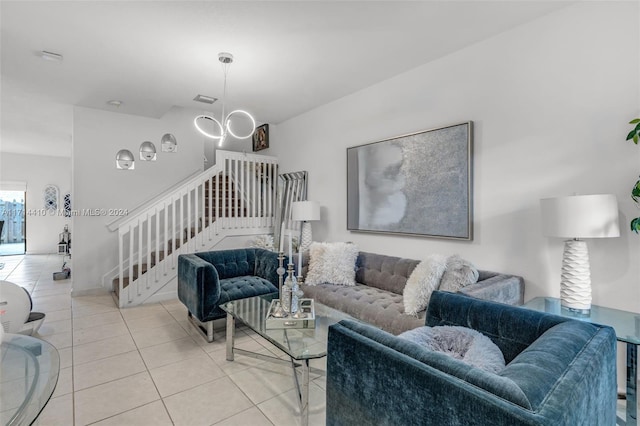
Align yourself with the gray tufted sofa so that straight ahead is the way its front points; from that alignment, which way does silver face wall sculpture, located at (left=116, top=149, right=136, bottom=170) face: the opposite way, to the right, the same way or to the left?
to the left

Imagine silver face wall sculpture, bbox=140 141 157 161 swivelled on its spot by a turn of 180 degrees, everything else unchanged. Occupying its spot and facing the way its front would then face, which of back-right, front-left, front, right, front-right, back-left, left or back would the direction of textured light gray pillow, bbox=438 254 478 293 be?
back-right

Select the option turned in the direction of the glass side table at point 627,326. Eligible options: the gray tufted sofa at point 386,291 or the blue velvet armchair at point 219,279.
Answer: the blue velvet armchair

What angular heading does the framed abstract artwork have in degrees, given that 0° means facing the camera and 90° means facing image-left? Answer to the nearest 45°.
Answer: approximately 45°

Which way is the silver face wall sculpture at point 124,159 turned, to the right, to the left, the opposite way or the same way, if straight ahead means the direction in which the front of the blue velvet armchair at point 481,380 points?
the opposite way

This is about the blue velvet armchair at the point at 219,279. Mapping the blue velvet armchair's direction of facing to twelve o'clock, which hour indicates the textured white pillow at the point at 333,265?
The textured white pillow is roughly at 11 o'clock from the blue velvet armchair.

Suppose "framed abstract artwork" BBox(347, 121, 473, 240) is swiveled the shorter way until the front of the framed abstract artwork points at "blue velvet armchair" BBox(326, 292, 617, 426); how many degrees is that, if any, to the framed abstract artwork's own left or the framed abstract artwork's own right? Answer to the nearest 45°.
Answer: approximately 45° to the framed abstract artwork's own left

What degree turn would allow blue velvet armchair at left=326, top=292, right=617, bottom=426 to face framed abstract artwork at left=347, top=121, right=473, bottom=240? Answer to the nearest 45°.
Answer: approximately 45° to its right

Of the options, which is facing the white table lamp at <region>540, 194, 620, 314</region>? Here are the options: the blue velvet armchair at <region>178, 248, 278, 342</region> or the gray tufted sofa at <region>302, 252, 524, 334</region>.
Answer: the blue velvet armchair

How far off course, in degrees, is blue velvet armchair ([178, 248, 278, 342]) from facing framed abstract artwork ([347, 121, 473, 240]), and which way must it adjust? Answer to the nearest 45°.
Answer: approximately 45° to its left
